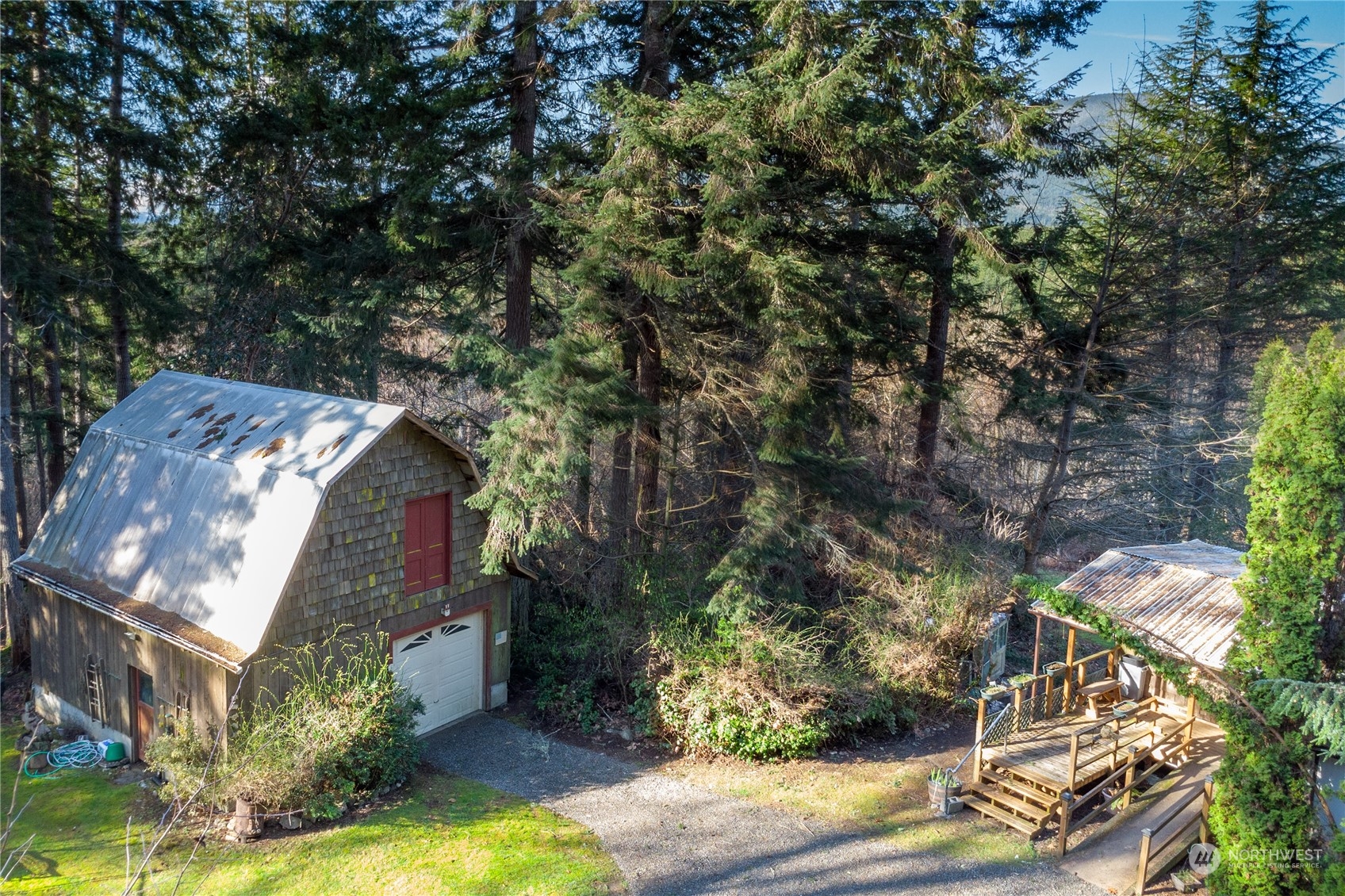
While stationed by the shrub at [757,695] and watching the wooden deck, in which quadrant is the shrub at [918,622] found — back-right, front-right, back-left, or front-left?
front-left

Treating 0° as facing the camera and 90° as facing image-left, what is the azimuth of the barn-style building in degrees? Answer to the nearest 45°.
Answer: approximately 315°

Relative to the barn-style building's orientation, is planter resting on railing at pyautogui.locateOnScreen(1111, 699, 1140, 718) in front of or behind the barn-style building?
in front

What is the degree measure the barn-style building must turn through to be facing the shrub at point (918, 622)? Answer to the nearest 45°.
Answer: approximately 45° to its left

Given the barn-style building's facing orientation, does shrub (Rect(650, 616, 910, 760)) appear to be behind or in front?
in front

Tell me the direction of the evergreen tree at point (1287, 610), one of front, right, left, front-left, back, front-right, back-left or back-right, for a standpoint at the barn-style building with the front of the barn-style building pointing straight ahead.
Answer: front

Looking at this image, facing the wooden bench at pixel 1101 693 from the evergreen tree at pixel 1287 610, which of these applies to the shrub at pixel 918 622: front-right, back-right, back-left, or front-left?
front-left

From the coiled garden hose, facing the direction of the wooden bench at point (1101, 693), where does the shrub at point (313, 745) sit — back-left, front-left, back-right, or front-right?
front-right
